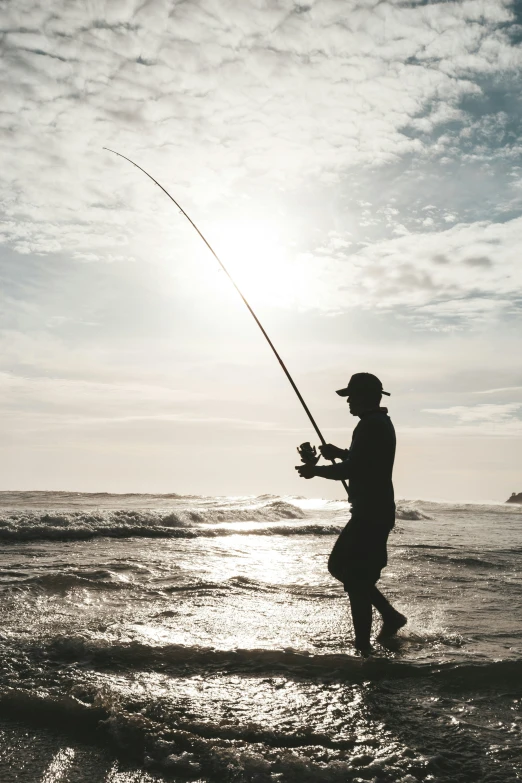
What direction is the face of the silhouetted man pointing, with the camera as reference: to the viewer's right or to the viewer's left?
to the viewer's left

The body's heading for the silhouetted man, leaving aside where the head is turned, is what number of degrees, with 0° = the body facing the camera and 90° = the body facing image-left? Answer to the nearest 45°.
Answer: approximately 90°
